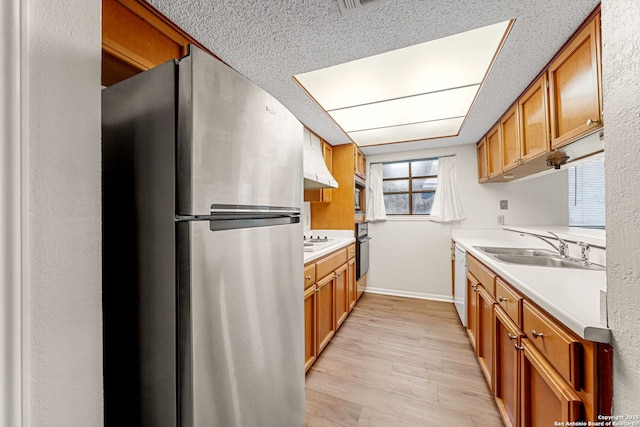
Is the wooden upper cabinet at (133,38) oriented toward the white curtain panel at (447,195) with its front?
no

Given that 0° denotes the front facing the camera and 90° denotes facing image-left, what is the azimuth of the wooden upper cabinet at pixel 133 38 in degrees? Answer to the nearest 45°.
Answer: approximately 315°

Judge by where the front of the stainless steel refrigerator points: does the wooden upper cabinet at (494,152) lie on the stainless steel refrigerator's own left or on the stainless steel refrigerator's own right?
on the stainless steel refrigerator's own left

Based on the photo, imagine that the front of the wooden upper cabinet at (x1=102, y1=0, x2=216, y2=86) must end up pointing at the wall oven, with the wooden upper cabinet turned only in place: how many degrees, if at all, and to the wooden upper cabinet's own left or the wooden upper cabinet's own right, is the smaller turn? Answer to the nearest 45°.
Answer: approximately 90° to the wooden upper cabinet's own left

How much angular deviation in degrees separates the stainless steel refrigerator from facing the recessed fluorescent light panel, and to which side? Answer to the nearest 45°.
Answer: approximately 45° to its left

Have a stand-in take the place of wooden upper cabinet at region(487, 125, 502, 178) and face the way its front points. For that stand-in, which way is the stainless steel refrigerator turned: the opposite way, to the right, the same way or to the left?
the opposite way

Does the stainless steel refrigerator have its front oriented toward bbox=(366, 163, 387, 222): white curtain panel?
no

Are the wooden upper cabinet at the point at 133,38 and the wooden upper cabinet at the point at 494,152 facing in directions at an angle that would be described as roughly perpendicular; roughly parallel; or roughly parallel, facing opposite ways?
roughly parallel, facing opposite ways

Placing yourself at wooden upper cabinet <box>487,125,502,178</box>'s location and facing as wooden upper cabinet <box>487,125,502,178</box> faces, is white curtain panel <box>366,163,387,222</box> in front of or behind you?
in front

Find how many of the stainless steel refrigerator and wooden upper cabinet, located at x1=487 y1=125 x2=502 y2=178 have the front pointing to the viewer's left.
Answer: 1

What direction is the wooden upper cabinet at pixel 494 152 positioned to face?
to the viewer's left

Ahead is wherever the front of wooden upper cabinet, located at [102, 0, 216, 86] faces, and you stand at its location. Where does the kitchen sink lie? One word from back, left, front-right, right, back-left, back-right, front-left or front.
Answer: front-left

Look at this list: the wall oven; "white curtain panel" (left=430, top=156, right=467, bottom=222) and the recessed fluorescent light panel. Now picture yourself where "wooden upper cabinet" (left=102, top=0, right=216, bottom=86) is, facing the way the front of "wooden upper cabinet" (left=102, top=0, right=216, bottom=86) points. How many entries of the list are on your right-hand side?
0

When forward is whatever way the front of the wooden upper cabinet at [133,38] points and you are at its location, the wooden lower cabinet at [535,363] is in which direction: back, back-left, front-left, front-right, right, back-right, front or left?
front

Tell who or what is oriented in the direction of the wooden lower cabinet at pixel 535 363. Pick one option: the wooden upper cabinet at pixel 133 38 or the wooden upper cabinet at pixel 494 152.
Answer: the wooden upper cabinet at pixel 133 38

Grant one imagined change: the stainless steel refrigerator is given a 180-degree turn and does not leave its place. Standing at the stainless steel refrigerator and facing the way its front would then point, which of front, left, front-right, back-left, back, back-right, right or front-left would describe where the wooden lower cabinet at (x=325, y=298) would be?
right

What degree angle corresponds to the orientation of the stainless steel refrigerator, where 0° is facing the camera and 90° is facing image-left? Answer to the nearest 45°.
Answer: approximately 315°

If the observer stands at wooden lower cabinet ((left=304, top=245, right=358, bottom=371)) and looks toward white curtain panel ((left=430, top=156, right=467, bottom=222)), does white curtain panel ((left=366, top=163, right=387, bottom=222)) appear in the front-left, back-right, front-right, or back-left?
front-left

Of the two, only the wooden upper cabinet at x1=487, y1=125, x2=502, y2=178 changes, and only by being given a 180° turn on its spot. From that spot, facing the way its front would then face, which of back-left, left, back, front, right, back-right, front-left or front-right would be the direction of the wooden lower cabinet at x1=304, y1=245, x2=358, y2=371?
back-right
